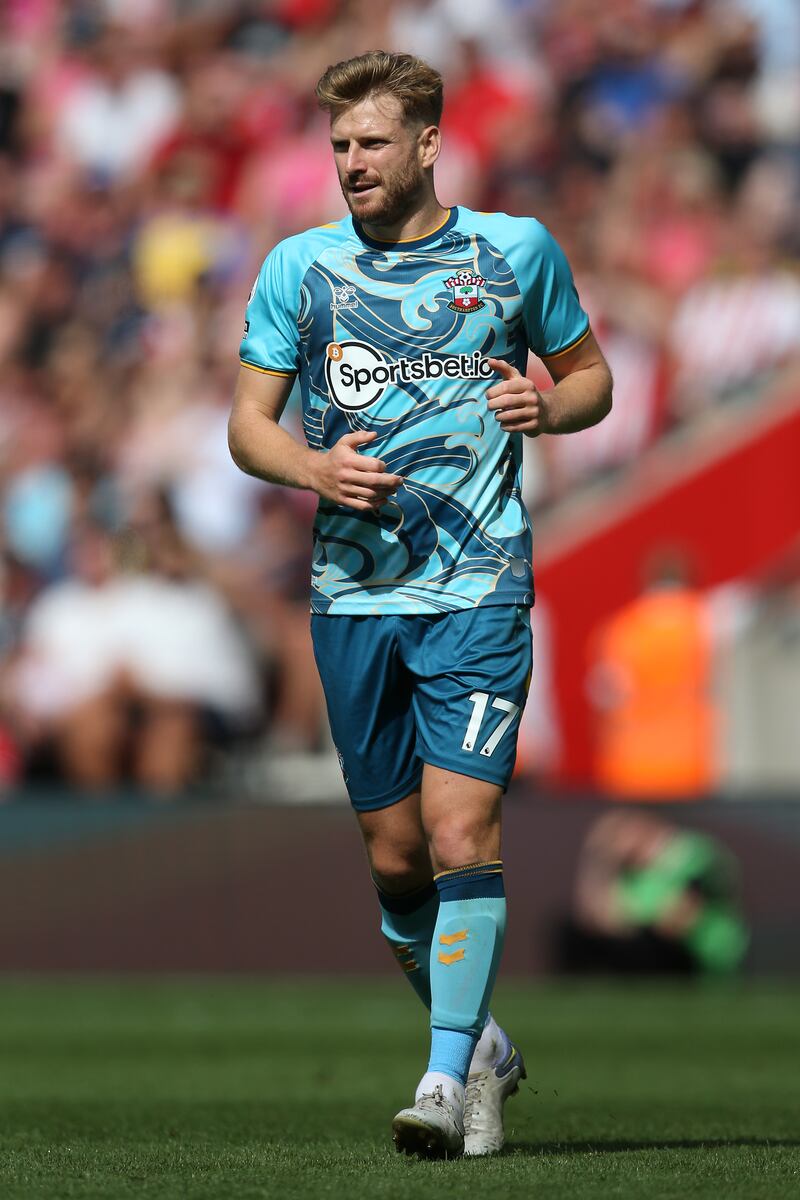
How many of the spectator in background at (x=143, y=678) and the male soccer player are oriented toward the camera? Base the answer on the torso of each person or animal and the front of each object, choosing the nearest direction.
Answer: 2

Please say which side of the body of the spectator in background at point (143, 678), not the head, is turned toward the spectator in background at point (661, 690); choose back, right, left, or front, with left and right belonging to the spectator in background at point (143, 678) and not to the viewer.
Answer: left

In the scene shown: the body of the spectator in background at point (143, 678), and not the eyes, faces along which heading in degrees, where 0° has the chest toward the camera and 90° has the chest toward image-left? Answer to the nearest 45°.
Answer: approximately 0°

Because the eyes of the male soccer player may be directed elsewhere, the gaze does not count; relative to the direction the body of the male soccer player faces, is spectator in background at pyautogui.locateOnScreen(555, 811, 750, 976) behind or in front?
behind

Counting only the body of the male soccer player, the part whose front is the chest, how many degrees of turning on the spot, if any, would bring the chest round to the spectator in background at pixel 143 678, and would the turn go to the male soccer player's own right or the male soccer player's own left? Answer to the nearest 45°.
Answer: approximately 180°

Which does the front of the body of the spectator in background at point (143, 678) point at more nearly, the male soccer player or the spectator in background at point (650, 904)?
the male soccer player
